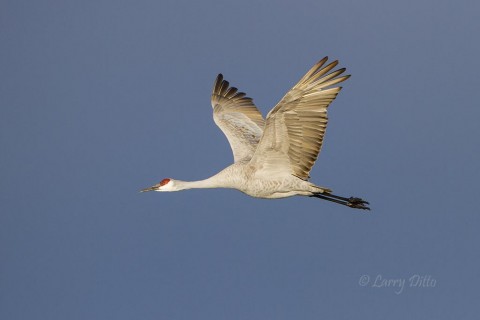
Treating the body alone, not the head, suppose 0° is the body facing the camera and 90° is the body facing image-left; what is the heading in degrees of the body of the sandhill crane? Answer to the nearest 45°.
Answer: approximately 90°
